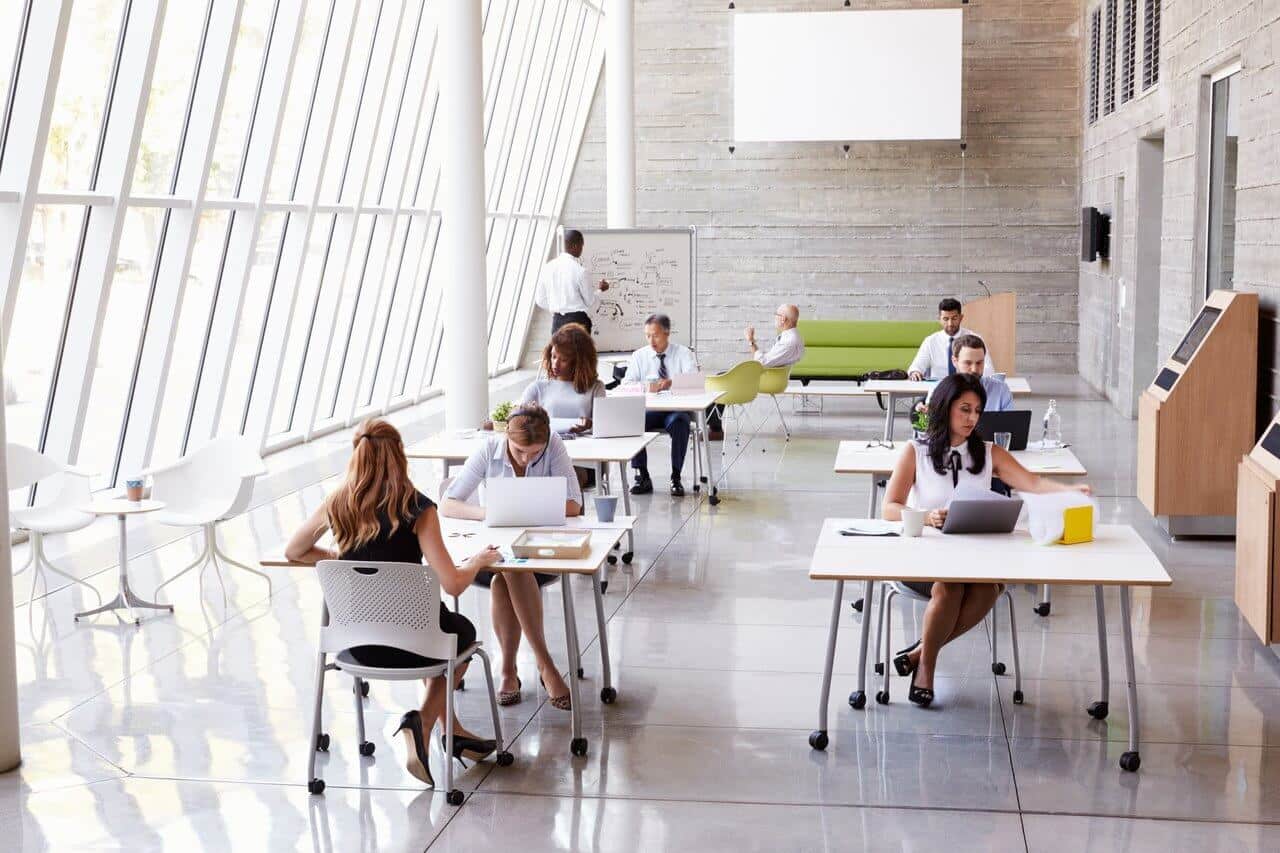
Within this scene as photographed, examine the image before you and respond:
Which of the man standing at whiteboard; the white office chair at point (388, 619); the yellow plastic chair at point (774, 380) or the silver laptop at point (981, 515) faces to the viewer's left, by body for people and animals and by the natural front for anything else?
the yellow plastic chair

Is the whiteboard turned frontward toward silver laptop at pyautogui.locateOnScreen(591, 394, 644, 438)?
yes

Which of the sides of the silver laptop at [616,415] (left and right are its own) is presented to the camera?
back

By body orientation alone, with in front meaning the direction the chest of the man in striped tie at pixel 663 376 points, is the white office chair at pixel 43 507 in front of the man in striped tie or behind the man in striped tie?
in front

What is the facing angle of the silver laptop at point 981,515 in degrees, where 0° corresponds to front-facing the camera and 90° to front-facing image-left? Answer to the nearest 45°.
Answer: approximately 180°

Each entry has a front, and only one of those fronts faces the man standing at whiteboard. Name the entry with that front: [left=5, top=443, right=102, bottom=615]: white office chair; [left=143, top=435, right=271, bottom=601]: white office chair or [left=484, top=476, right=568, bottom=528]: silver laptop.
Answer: the silver laptop

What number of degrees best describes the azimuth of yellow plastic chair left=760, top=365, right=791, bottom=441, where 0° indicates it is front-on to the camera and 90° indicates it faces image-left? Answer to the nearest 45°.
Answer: approximately 90°

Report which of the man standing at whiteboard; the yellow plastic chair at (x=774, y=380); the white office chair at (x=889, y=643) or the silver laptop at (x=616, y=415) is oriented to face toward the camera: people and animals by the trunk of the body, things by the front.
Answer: the white office chair

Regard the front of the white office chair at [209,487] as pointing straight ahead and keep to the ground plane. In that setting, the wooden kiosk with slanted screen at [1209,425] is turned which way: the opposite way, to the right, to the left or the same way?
to the right

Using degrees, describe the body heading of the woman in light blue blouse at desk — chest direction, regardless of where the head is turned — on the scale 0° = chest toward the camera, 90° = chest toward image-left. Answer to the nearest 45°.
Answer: approximately 0°

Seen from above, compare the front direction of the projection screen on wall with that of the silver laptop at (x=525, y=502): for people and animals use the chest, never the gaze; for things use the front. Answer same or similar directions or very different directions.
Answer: very different directions

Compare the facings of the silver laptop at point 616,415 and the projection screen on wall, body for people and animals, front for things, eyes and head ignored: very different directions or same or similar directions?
very different directions

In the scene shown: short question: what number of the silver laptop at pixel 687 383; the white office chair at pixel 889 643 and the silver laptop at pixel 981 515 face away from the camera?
2

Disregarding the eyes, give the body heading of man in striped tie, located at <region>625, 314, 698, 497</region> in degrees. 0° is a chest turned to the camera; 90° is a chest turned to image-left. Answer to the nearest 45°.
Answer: approximately 0°
